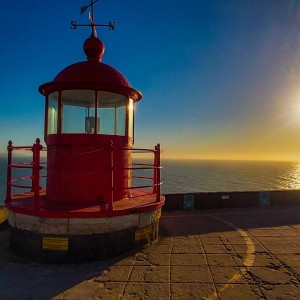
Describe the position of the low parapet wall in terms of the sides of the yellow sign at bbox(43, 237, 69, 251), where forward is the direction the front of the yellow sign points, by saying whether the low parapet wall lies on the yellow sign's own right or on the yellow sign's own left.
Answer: on the yellow sign's own left

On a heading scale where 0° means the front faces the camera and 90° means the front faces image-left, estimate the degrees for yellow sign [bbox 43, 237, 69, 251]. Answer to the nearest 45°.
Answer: approximately 0°

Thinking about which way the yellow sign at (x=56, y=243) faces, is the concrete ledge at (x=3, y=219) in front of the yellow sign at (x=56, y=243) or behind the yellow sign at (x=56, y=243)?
behind
